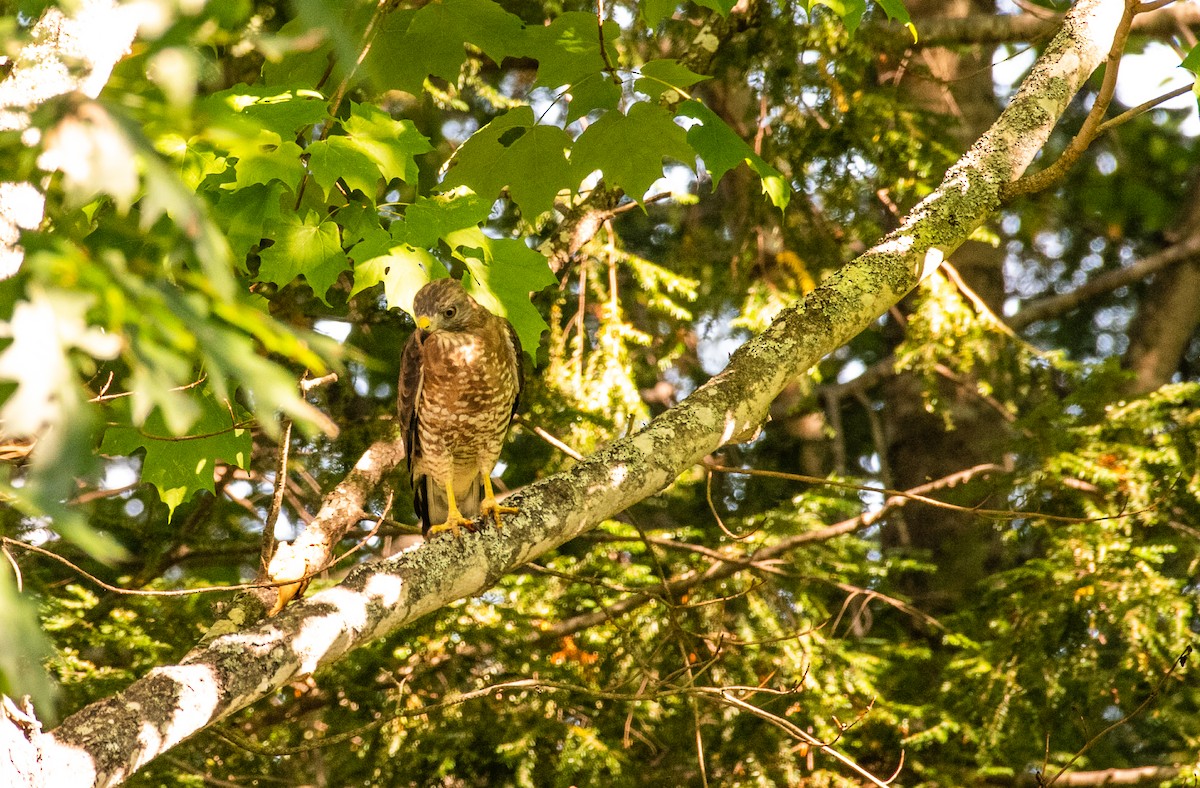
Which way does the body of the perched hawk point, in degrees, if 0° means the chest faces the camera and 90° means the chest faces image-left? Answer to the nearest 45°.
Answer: approximately 0°

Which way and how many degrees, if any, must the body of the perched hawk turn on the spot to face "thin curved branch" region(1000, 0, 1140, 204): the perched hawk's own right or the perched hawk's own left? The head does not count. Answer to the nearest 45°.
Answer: approximately 45° to the perched hawk's own left
